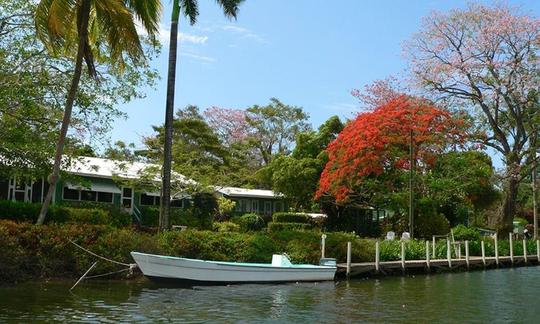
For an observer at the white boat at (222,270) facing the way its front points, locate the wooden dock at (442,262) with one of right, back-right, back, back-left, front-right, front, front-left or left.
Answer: back-right

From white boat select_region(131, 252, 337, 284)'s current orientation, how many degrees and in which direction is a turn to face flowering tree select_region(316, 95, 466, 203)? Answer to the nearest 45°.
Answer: approximately 135° to its right

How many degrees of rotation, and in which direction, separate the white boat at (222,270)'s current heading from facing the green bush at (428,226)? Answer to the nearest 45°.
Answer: approximately 135° to its right

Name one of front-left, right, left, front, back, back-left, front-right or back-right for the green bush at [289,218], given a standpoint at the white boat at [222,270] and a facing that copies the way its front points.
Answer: right

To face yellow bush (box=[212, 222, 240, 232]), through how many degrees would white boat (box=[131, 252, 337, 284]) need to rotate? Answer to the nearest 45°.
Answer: approximately 90° to its right

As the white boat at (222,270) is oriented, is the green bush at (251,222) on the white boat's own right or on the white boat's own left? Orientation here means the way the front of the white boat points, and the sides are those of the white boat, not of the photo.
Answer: on the white boat's own right

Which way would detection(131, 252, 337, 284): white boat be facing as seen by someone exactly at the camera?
facing to the left of the viewer
